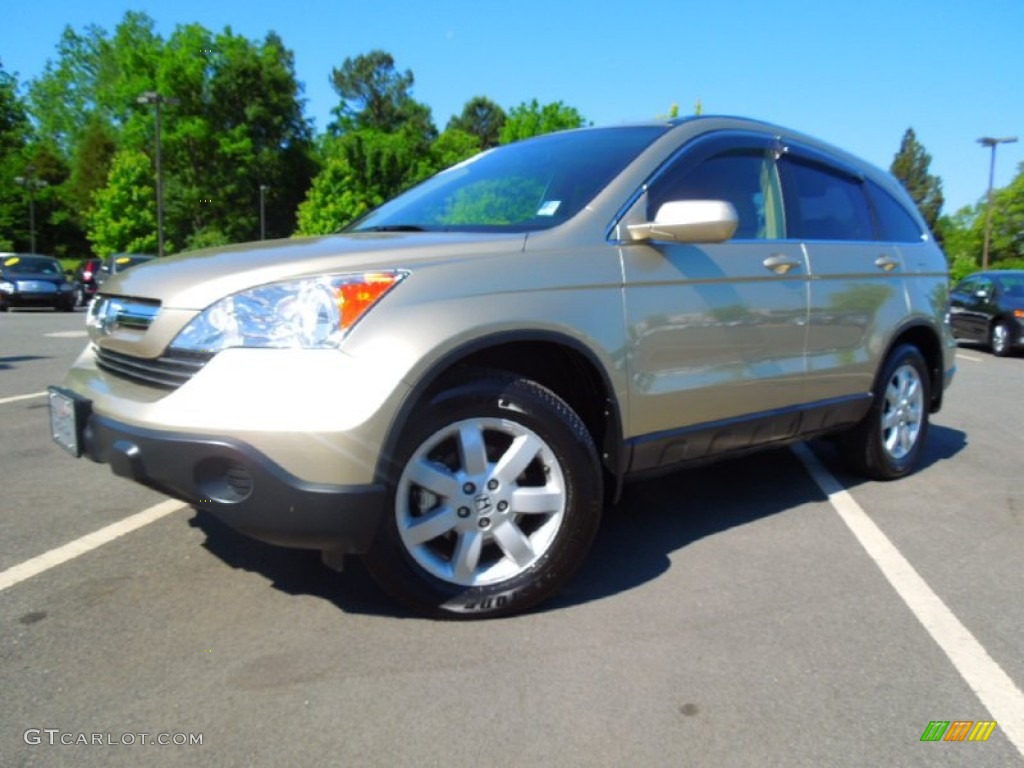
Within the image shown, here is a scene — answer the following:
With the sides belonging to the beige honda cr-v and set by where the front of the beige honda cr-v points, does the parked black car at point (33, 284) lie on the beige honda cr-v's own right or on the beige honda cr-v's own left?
on the beige honda cr-v's own right

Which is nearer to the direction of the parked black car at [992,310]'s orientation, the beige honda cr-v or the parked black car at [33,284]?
the beige honda cr-v

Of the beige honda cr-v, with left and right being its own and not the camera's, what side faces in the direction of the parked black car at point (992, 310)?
back

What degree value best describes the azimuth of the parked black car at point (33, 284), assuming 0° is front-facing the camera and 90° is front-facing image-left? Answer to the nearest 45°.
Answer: approximately 0°

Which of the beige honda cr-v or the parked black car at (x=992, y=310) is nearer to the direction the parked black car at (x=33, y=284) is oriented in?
the beige honda cr-v

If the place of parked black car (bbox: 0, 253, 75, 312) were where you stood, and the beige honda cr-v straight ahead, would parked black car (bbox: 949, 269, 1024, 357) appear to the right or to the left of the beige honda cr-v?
left
